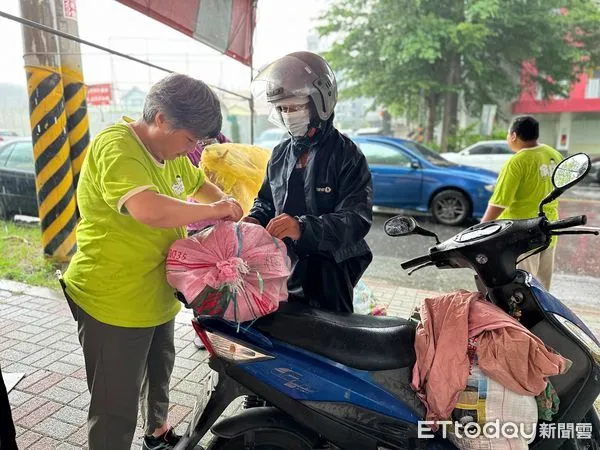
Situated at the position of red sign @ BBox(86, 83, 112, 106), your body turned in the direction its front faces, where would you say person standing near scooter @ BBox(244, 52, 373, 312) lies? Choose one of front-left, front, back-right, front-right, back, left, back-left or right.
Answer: front

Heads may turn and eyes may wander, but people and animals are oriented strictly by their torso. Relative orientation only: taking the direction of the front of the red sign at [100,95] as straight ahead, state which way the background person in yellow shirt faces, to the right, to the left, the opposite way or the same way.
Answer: the opposite way

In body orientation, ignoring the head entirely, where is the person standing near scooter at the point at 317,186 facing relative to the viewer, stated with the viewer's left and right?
facing the viewer and to the left of the viewer

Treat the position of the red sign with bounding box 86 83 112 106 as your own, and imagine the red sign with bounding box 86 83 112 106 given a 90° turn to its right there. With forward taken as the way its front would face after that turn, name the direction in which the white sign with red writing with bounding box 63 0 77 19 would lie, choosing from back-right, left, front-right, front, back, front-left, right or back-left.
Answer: left

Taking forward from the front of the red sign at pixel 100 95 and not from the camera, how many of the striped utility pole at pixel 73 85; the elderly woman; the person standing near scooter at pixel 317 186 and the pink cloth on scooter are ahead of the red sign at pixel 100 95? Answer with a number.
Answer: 4

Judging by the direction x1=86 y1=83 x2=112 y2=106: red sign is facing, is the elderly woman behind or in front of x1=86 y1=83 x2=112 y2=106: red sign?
in front

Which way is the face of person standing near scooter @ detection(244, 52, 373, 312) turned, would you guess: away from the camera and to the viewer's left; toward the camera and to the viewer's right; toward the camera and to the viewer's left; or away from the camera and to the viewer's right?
toward the camera and to the viewer's left

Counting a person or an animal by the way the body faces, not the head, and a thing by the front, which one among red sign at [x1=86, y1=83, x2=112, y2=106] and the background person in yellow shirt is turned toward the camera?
the red sign

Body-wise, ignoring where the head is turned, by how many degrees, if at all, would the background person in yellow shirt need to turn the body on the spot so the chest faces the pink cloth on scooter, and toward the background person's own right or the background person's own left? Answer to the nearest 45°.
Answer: approximately 135° to the background person's own left

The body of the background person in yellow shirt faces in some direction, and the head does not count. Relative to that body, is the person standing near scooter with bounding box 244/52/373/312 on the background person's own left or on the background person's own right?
on the background person's own left

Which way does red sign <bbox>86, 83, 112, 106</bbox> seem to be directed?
toward the camera

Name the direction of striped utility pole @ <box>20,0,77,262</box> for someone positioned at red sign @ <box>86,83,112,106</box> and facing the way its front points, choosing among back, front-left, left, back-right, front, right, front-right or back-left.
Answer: front

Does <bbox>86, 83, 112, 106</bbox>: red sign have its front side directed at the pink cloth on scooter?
yes

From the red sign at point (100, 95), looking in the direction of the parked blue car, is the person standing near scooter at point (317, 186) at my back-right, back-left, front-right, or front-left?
front-right

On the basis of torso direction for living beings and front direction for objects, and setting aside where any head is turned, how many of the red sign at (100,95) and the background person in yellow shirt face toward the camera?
1
